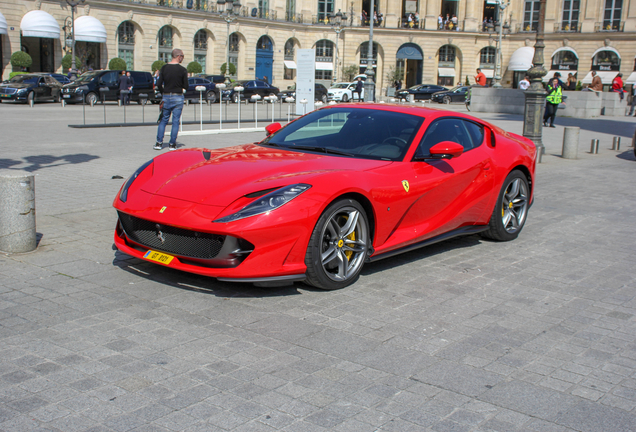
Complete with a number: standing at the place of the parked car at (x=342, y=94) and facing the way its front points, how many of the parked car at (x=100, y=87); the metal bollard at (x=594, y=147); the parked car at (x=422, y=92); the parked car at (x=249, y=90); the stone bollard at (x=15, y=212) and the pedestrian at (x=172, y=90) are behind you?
1

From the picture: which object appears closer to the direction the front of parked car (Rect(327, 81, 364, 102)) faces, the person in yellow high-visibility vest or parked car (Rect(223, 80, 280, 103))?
the parked car

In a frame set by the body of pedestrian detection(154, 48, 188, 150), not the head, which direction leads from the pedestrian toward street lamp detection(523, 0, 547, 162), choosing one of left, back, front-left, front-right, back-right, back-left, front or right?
right

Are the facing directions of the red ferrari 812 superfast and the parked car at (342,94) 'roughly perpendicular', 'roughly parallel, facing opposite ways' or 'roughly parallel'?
roughly parallel

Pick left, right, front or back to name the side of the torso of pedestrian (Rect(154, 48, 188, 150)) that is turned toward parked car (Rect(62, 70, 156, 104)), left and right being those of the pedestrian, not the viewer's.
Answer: front

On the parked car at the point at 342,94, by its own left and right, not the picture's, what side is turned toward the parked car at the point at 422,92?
back

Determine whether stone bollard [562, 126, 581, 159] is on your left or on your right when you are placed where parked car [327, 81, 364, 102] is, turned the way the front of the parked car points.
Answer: on your left

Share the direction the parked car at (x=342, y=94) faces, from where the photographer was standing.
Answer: facing the viewer and to the left of the viewer

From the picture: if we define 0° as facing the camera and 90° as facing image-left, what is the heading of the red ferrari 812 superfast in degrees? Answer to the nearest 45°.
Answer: approximately 45°

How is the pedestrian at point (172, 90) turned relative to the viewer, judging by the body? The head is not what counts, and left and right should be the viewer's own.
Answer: facing away from the viewer

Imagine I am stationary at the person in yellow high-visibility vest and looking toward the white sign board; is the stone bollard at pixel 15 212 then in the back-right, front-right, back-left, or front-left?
front-left

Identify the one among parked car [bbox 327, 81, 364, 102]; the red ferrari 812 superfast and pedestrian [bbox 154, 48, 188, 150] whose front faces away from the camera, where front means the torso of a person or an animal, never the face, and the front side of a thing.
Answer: the pedestrian

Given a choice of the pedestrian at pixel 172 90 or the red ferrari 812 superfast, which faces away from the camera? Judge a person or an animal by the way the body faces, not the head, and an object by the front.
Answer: the pedestrian

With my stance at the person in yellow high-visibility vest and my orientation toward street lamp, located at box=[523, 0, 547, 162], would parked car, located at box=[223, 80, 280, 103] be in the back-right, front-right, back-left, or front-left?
back-right

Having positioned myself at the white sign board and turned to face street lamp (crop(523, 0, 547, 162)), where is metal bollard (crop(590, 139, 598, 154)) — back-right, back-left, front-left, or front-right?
front-left

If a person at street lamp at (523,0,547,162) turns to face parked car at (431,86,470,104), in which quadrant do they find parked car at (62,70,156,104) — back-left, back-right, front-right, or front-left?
front-left

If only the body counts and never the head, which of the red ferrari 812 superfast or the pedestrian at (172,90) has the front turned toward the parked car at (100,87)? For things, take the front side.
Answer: the pedestrian
